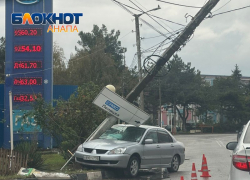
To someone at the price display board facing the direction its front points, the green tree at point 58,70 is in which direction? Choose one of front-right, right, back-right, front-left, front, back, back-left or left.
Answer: back

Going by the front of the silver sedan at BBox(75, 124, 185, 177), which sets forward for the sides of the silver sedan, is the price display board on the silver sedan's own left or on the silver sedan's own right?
on the silver sedan's own right
